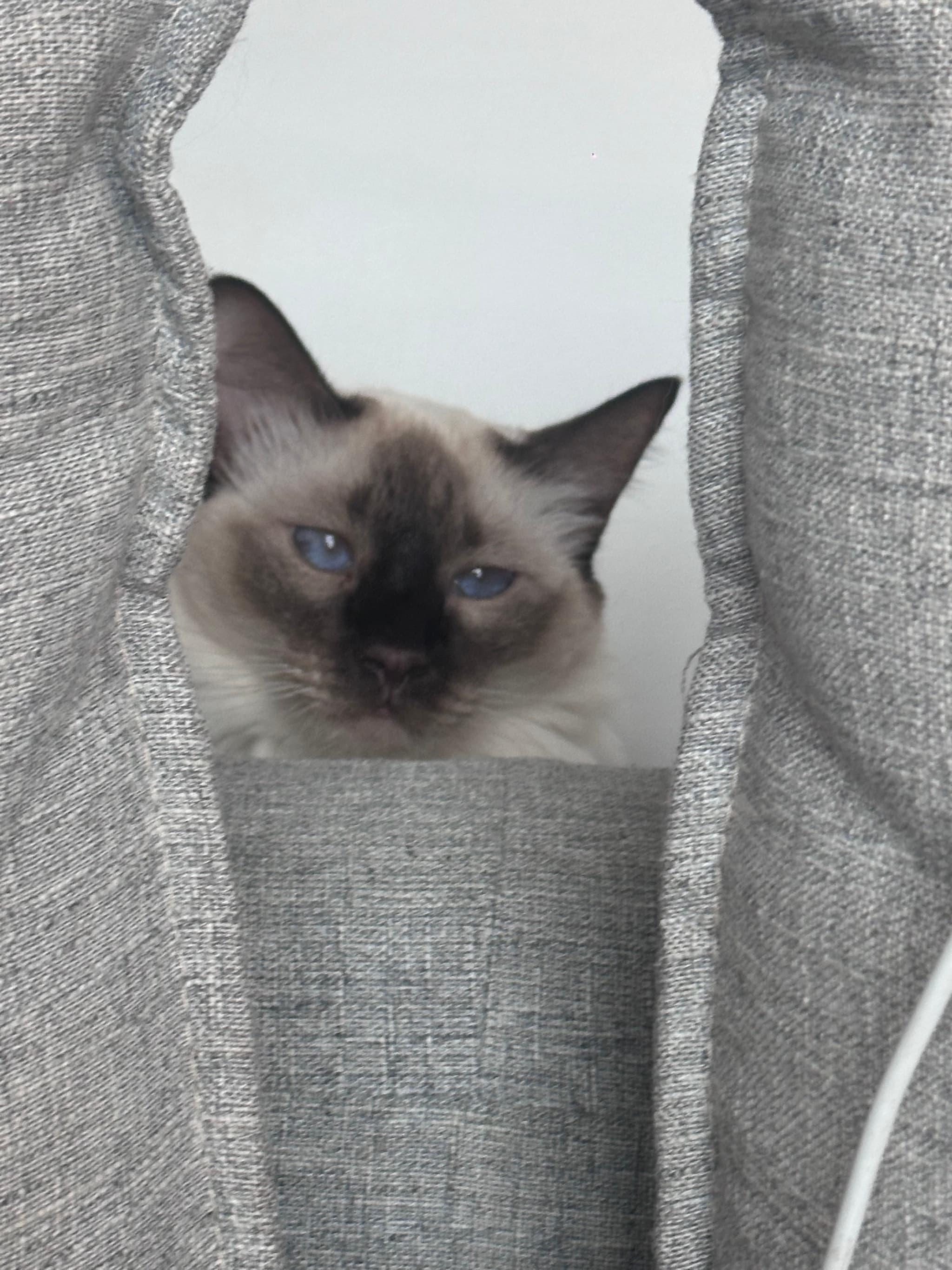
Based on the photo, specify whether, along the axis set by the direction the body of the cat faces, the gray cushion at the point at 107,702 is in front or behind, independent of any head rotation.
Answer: in front

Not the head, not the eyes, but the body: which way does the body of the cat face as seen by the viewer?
toward the camera

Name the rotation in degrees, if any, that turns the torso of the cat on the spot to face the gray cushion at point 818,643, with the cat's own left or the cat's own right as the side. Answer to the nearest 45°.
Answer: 0° — it already faces it

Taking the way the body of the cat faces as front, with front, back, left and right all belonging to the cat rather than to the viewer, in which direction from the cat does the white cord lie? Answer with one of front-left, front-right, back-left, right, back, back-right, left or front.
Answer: front
